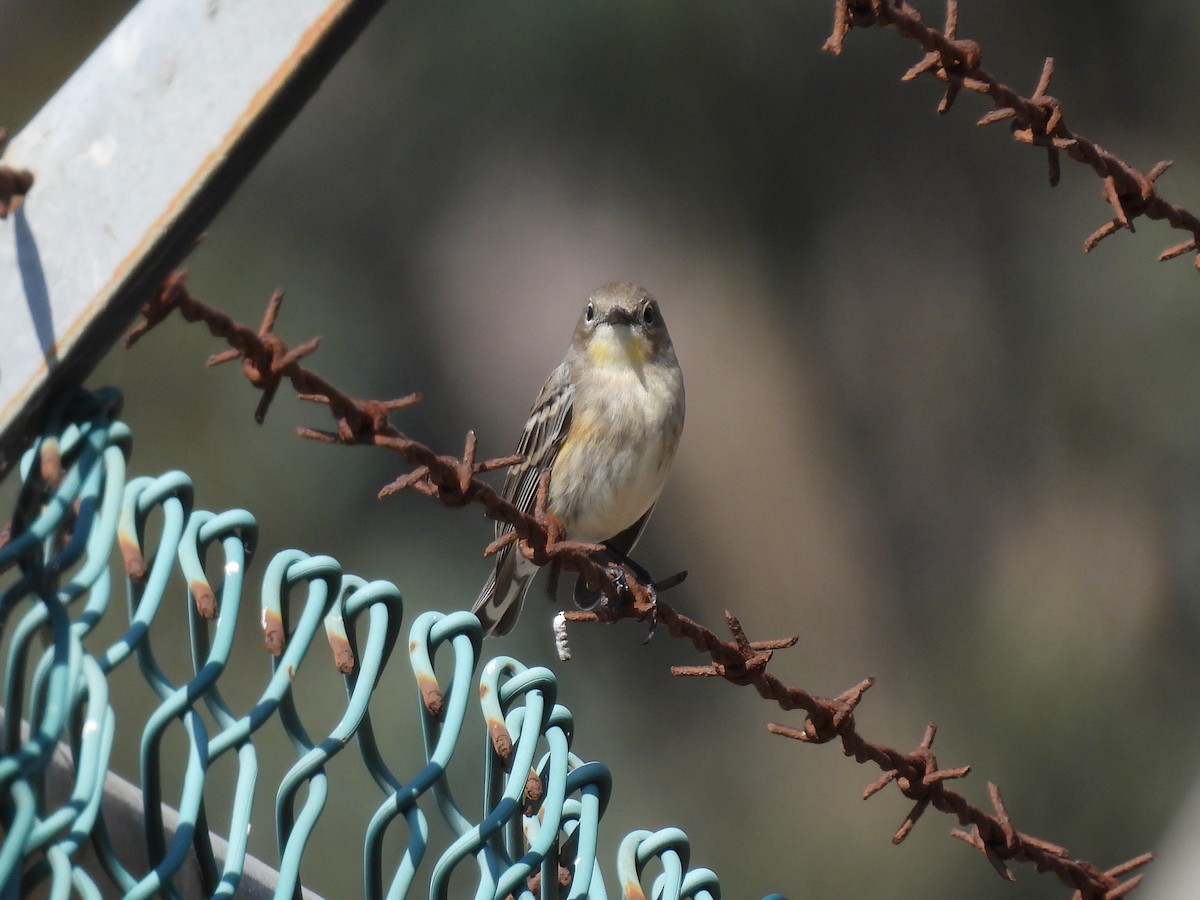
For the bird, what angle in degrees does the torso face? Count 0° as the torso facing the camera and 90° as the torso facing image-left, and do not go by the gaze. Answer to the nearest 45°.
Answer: approximately 315°
